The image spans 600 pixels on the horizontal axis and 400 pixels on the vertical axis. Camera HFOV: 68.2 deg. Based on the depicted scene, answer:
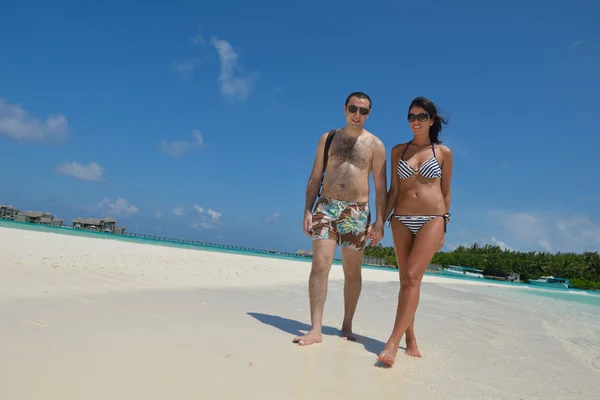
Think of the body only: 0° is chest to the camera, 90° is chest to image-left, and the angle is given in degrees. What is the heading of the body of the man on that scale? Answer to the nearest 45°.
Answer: approximately 0°

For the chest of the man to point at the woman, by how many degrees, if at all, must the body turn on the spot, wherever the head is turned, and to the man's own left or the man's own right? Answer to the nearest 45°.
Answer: approximately 45° to the man's own left
